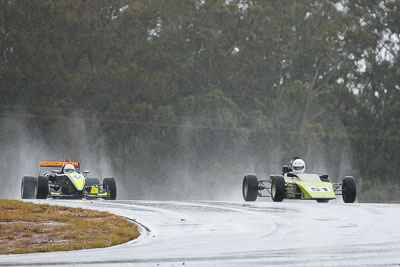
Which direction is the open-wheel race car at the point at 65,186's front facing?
toward the camera

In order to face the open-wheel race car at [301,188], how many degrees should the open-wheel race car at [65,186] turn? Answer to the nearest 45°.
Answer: approximately 45° to its left
